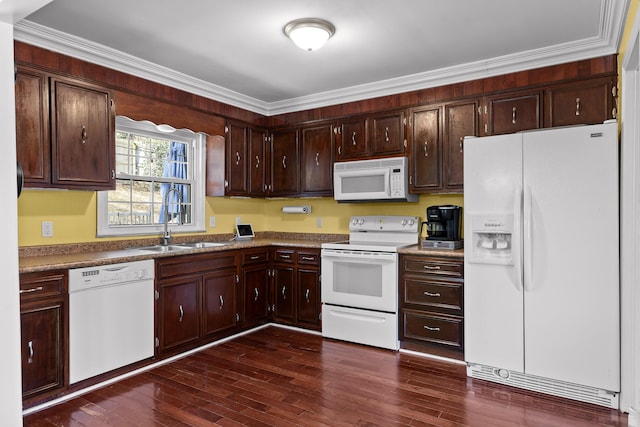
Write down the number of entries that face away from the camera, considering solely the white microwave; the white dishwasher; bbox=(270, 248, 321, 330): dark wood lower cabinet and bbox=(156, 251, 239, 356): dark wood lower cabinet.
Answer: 0

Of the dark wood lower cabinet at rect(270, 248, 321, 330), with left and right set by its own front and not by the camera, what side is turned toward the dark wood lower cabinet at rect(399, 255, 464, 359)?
left

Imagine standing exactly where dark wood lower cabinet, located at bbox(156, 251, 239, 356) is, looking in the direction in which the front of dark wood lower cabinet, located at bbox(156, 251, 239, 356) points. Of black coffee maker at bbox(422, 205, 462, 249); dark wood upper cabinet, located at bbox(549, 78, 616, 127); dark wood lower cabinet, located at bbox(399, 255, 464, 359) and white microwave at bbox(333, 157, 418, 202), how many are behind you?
0

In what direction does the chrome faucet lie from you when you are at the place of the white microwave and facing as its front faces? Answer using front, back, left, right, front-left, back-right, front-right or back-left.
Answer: front-right

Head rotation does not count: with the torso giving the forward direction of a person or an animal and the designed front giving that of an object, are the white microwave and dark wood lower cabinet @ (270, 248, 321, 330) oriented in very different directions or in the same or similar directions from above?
same or similar directions

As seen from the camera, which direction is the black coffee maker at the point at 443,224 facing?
toward the camera

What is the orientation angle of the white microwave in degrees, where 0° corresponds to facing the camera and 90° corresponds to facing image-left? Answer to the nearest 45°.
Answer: approximately 45°

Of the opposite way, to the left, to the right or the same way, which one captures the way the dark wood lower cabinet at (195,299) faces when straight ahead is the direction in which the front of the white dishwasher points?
the same way

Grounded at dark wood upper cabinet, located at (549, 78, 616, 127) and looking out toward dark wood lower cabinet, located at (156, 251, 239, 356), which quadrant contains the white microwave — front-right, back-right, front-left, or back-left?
front-right

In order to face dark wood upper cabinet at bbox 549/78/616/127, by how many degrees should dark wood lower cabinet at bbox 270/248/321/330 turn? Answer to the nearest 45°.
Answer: approximately 90° to its left

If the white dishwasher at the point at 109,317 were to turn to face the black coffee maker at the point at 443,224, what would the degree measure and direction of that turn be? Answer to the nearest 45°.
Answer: approximately 45° to its left

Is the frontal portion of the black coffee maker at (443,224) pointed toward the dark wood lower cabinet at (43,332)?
no

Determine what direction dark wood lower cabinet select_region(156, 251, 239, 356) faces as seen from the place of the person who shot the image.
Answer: facing the viewer and to the right of the viewer

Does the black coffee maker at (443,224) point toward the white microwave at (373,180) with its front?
no

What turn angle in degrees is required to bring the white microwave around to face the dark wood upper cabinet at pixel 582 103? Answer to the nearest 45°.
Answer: approximately 135° to its left

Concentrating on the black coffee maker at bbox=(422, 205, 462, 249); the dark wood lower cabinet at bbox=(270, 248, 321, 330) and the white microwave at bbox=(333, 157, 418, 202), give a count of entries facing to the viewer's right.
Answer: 0

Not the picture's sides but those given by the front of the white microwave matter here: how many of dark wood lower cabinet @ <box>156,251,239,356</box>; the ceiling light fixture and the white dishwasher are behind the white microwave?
0

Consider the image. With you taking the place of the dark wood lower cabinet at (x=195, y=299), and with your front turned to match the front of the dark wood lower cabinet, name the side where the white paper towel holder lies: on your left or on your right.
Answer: on your left
